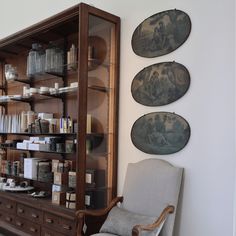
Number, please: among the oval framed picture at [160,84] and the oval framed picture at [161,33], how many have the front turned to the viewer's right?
0

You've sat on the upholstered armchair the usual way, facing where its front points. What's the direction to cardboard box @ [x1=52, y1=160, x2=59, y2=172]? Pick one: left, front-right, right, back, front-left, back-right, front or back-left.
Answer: right

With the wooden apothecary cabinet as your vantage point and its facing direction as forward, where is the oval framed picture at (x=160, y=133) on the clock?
The oval framed picture is roughly at 9 o'clock from the wooden apothecary cabinet.

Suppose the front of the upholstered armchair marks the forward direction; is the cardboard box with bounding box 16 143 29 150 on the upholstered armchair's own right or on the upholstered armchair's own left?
on the upholstered armchair's own right

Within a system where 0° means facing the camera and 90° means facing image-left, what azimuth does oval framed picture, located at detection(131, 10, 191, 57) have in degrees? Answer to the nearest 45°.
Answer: approximately 45°

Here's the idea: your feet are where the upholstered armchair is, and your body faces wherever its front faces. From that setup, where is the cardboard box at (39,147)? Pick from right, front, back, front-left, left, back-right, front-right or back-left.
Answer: right

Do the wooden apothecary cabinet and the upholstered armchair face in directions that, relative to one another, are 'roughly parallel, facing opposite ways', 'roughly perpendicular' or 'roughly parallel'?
roughly parallel

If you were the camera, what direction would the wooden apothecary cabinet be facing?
facing the viewer and to the left of the viewer

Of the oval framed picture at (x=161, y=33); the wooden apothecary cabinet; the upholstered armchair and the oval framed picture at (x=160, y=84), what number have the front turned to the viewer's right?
0

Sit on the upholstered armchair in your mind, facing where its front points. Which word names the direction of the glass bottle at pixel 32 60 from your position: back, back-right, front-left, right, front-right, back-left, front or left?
right

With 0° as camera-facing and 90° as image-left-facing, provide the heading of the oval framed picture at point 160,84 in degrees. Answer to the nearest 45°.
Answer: approximately 45°

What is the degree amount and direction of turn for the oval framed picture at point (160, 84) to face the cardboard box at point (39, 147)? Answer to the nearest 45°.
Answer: approximately 90° to its right

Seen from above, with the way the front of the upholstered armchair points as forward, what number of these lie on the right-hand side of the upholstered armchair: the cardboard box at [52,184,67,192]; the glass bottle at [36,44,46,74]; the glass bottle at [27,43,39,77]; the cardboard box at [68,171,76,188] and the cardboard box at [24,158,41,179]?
5
